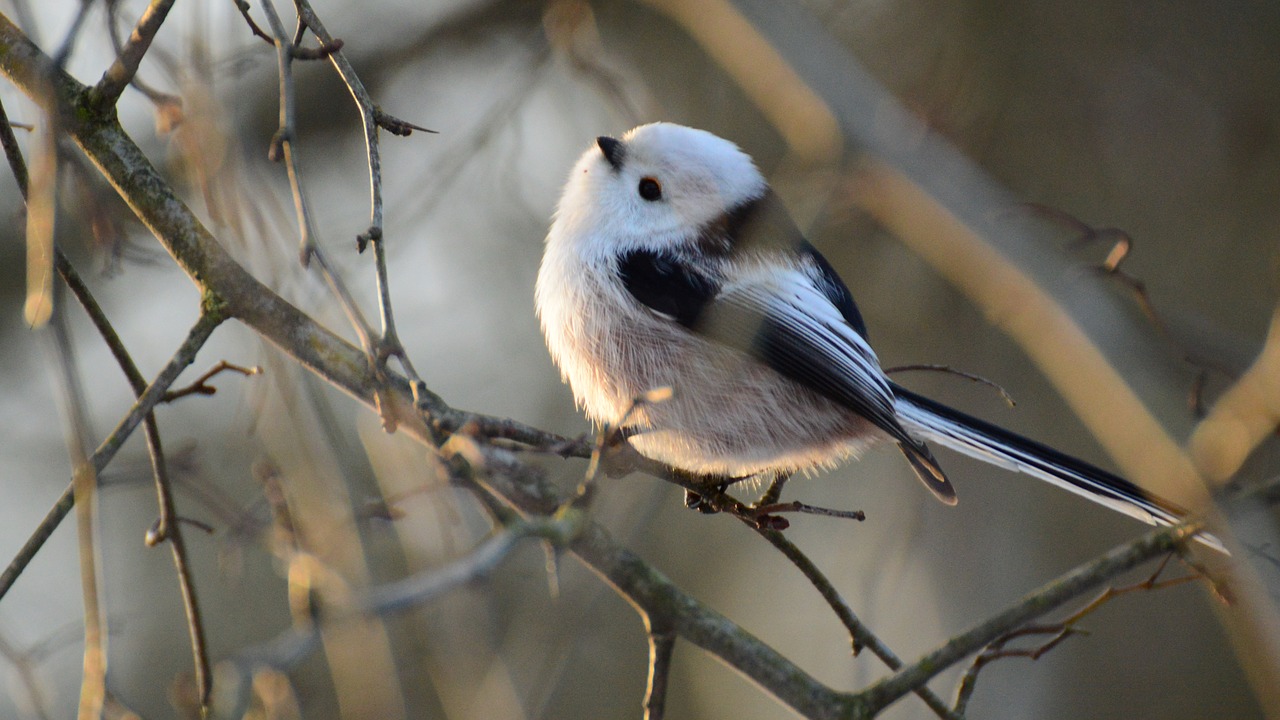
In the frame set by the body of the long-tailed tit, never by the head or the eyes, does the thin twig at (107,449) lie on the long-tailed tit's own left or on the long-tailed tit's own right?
on the long-tailed tit's own right

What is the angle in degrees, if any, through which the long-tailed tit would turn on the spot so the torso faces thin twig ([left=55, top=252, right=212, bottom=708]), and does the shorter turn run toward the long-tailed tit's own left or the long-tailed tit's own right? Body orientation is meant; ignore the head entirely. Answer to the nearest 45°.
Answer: approximately 45° to the long-tailed tit's own left

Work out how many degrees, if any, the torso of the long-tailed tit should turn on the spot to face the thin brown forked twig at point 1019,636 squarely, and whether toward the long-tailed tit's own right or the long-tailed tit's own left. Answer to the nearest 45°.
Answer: approximately 135° to the long-tailed tit's own left

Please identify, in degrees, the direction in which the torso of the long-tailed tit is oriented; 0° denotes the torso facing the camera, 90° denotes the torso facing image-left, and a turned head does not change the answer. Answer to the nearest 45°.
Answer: approximately 90°

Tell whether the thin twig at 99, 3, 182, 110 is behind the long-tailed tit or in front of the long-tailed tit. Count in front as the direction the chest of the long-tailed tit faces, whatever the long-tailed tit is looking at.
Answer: in front
